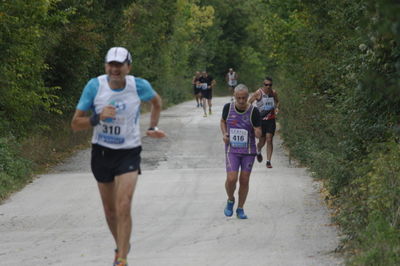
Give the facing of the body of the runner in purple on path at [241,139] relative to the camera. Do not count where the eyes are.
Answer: toward the camera

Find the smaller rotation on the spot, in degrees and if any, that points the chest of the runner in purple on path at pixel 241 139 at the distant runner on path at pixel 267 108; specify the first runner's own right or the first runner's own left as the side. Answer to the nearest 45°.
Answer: approximately 180°

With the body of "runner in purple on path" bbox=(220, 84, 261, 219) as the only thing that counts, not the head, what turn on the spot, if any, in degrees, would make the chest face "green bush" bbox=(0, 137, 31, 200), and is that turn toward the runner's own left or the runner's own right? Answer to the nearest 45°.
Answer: approximately 135° to the runner's own right
